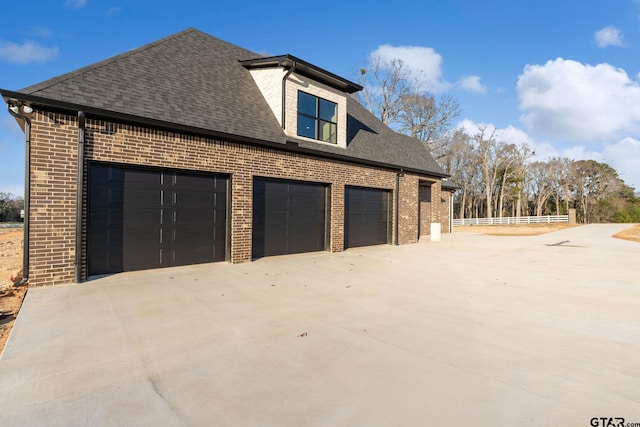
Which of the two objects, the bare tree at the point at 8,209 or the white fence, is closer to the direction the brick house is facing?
the white fence

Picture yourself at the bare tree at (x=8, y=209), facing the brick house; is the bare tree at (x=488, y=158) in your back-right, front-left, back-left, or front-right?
front-left

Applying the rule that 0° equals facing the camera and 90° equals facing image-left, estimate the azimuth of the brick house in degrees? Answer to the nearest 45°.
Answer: approximately 315°

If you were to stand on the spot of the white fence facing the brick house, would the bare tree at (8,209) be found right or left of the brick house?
right

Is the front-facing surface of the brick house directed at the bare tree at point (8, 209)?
no

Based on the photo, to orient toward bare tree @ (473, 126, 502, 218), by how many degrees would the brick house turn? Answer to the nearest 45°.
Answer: approximately 90° to its left

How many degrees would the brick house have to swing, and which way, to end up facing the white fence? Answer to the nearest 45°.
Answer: approximately 90° to its left
